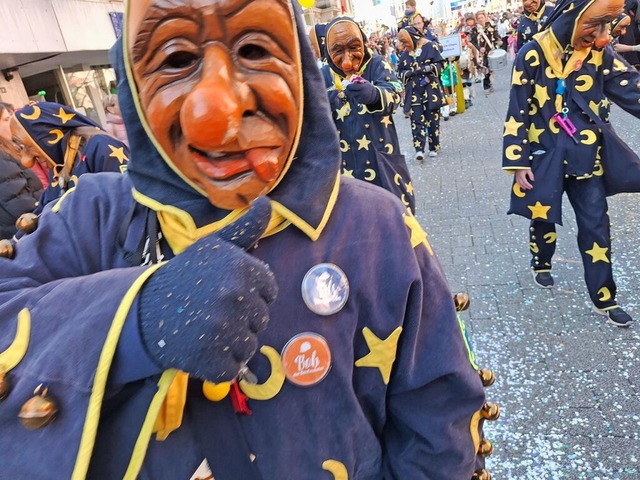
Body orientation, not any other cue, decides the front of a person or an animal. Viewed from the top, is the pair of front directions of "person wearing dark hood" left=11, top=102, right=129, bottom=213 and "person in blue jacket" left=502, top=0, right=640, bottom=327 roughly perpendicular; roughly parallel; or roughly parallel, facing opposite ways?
roughly perpendicular

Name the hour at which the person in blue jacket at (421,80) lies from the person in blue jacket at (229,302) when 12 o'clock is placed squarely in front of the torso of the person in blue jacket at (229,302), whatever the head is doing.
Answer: the person in blue jacket at (421,80) is roughly at 7 o'clock from the person in blue jacket at (229,302).

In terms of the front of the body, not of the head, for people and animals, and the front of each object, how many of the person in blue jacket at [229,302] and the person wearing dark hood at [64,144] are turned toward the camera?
1

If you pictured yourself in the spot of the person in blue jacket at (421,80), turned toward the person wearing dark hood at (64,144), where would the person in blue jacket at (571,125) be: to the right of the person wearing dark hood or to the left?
left
